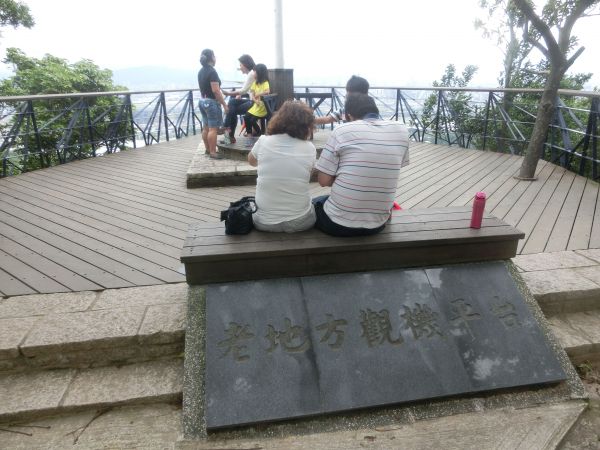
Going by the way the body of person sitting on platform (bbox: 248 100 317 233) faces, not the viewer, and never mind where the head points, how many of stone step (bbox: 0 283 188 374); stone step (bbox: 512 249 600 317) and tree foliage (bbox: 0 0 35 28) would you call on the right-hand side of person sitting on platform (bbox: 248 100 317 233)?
1

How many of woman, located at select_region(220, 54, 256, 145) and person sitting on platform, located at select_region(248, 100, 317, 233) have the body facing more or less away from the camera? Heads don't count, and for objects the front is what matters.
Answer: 1

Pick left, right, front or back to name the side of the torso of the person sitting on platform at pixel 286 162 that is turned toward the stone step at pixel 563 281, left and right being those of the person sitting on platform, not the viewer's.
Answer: right

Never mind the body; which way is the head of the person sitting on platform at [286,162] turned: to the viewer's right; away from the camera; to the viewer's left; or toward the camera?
away from the camera

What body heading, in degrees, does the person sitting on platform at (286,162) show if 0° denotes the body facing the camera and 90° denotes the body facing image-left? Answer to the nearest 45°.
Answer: approximately 180°

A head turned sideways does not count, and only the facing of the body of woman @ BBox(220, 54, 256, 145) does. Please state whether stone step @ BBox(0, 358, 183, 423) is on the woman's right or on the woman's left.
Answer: on the woman's left

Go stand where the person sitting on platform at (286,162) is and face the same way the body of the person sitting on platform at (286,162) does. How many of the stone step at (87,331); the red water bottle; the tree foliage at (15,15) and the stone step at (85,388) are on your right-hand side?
1

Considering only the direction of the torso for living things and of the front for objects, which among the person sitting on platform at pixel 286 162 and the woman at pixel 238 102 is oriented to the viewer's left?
the woman

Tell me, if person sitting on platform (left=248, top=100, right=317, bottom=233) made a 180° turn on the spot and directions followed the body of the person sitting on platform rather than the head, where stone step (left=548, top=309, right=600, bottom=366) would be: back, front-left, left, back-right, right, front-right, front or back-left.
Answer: left

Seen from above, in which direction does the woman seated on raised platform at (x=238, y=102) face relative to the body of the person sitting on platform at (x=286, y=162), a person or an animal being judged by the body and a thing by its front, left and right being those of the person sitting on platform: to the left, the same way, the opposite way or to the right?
to the left

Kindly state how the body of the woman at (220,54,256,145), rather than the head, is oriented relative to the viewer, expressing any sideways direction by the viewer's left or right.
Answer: facing to the left of the viewer

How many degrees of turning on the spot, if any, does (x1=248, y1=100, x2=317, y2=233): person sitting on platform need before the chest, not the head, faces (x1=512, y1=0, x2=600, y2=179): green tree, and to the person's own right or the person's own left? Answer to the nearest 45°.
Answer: approximately 45° to the person's own right

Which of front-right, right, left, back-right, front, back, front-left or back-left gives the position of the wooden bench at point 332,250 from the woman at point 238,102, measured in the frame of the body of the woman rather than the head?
left

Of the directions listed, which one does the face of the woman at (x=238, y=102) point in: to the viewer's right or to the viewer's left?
to the viewer's left
